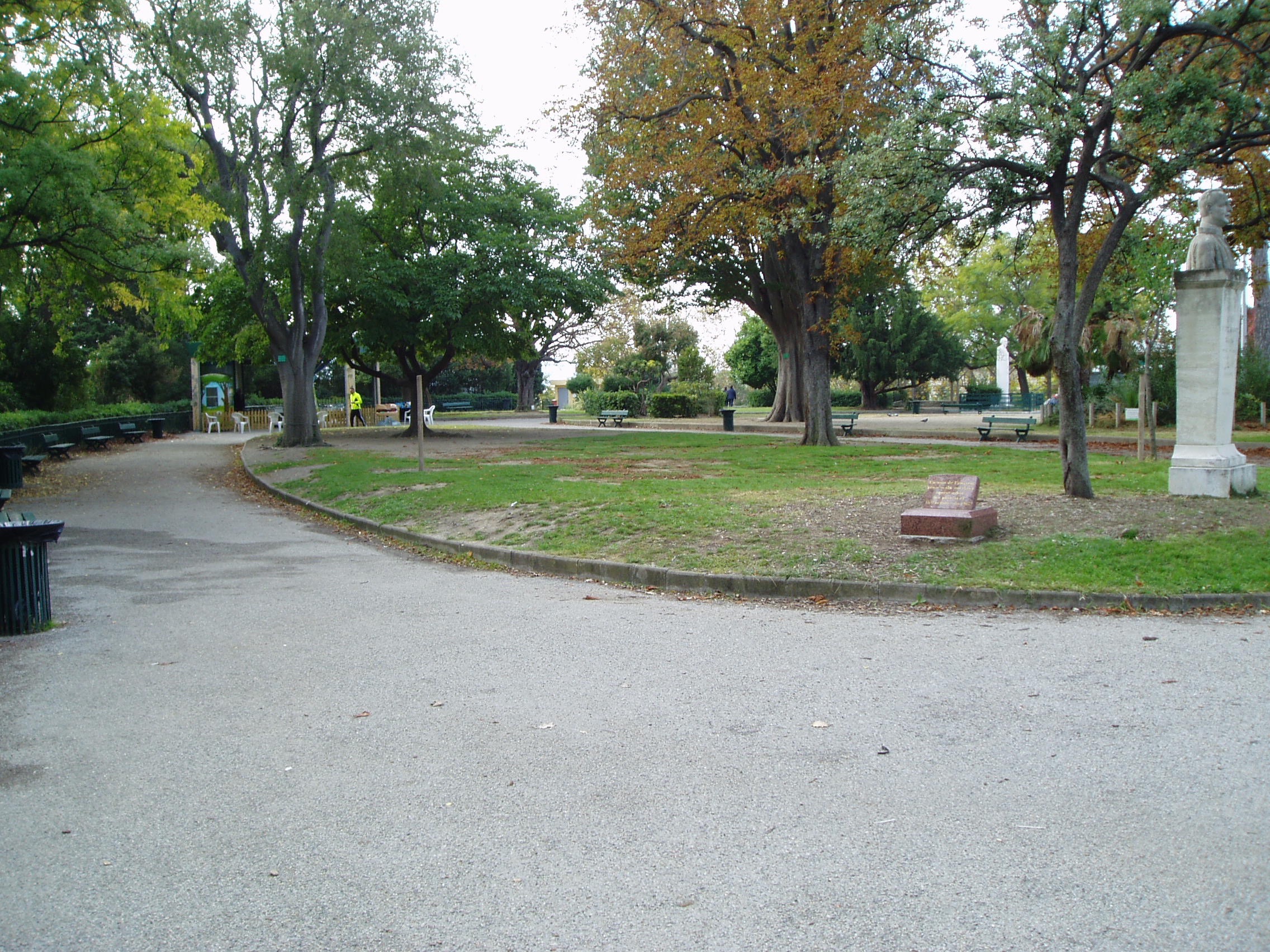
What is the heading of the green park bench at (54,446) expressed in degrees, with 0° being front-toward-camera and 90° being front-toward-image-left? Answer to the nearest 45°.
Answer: approximately 315°

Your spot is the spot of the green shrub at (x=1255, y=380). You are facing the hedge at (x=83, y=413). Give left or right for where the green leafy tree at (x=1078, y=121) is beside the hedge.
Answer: left

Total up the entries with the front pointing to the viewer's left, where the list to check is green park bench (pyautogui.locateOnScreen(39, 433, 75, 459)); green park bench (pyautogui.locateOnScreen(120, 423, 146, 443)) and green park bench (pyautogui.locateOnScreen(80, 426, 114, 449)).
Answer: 0

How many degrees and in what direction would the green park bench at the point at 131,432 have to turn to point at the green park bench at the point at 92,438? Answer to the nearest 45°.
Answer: approximately 45° to its right

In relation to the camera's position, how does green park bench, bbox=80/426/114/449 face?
facing the viewer and to the right of the viewer

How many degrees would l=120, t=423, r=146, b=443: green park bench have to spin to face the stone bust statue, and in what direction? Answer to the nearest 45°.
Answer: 0° — it already faces it

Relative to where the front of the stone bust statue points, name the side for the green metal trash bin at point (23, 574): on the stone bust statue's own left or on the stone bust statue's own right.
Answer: on the stone bust statue's own right

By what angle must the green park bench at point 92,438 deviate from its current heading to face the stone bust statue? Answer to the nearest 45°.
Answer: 0° — it already faces it

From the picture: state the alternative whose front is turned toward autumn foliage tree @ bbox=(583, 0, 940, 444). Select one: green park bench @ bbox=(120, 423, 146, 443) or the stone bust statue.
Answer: the green park bench

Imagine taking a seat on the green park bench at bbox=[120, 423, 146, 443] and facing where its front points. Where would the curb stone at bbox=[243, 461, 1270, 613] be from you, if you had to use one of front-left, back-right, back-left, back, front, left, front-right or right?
front-right
